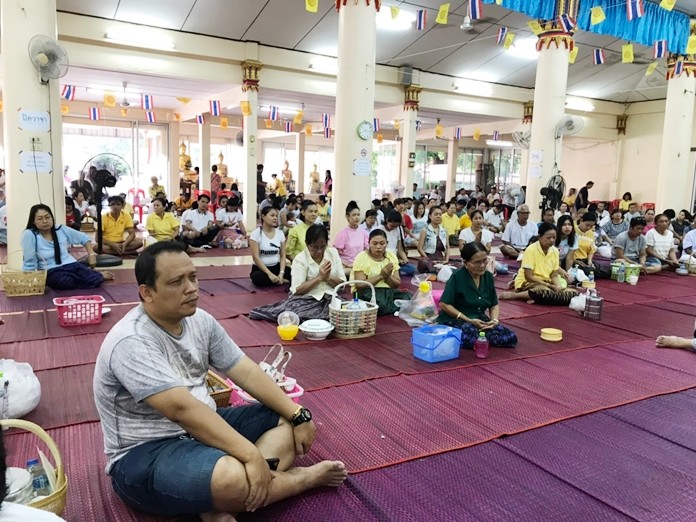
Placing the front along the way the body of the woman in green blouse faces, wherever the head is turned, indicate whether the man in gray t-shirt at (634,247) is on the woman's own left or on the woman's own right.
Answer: on the woman's own left

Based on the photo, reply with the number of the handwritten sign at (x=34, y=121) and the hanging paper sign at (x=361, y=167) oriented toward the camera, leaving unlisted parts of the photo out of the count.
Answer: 2

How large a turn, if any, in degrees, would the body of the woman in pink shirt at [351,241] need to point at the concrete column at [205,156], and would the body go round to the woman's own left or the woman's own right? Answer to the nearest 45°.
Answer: approximately 180°

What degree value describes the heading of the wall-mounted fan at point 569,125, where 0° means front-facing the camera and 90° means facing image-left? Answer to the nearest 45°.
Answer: approximately 315°

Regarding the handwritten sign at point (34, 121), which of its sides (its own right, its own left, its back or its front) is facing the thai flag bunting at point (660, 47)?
left

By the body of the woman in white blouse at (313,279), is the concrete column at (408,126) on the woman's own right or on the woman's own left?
on the woman's own left

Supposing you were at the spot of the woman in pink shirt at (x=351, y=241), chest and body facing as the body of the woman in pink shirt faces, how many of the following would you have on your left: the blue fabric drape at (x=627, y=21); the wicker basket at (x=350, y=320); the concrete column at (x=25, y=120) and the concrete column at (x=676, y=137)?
2

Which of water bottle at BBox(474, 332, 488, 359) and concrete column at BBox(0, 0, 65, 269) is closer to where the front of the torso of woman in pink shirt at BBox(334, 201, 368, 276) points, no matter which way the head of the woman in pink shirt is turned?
the water bottle
